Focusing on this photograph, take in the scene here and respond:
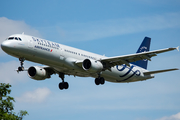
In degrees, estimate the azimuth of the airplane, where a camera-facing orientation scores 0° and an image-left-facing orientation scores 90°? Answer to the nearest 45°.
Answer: approximately 45°
